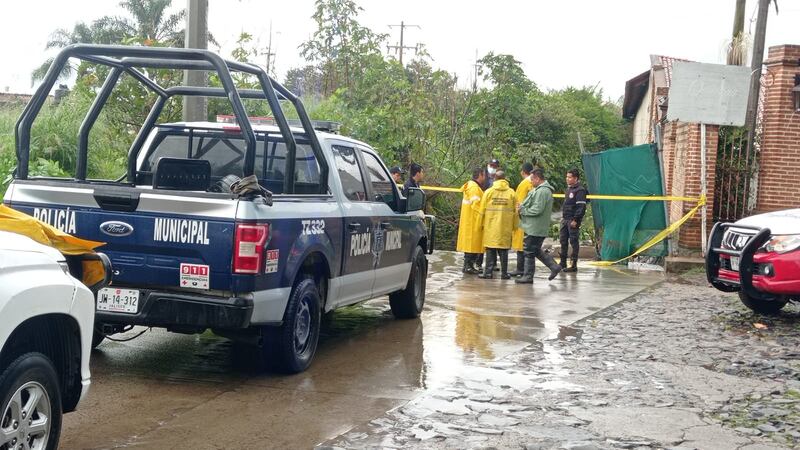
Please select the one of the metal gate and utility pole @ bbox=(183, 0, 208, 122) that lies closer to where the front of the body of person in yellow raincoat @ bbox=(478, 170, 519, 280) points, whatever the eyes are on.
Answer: the metal gate

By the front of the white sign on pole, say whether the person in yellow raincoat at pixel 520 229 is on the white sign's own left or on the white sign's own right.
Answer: on the white sign's own right

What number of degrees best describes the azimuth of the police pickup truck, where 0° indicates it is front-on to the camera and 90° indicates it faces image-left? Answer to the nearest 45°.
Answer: approximately 225°

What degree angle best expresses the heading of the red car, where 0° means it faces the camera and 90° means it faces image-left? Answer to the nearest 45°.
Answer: approximately 45°

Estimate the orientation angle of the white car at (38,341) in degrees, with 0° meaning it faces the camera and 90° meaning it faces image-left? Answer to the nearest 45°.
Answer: approximately 225°

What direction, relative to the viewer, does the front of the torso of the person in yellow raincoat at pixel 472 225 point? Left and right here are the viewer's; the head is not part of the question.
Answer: facing to the right of the viewer

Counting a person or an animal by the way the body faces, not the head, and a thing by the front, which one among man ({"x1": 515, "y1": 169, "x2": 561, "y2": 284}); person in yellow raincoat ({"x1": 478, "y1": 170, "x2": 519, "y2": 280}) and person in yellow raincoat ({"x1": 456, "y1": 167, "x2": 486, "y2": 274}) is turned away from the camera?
person in yellow raincoat ({"x1": 478, "y1": 170, "x2": 519, "y2": 280})

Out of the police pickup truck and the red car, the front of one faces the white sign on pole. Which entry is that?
the police pickup truck

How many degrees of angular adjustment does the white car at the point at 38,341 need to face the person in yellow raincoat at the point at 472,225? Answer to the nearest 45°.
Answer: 0° — it already faces them
